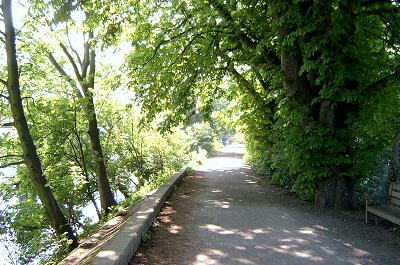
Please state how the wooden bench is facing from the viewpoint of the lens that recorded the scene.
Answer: facing the viewer and to the left of the viewer

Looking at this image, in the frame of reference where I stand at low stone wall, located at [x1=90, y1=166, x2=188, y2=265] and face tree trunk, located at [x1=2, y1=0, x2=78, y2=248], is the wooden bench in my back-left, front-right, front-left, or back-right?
back-right

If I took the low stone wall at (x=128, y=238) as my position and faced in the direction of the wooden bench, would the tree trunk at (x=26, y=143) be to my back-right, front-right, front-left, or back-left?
back-left

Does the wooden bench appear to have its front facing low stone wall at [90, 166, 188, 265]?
yes

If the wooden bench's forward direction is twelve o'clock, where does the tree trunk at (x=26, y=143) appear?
The tree trunk is roughly at 1 o'clock from the wooden bench.
